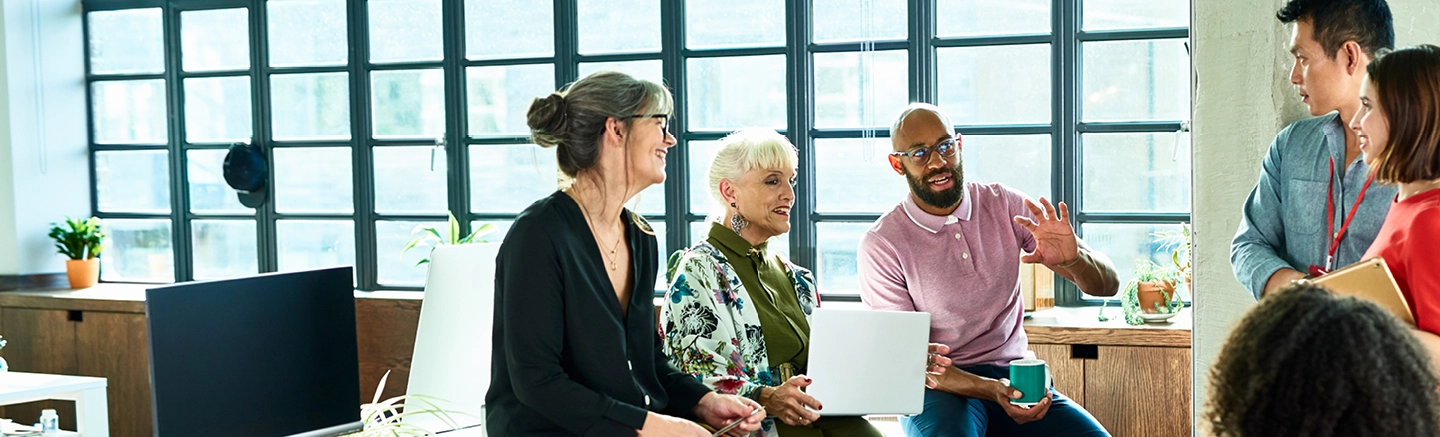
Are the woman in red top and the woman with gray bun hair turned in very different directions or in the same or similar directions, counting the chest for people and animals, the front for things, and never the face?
very different directions

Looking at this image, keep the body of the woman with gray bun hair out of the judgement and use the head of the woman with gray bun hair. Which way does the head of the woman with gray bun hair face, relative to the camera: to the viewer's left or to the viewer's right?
to the viewer's right

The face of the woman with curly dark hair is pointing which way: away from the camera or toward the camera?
away from the camera

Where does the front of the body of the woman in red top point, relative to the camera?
to the viewer's left

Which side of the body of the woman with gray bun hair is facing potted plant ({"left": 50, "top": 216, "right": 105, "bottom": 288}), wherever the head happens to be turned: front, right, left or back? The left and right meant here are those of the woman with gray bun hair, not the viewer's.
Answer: back

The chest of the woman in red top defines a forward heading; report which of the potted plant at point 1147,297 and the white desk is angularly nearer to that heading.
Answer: the white desk

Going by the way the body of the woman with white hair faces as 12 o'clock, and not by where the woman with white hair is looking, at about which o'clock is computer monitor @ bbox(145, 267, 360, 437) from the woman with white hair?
The computer monitor is roughly at 4 o'clock from the woman with white hair.

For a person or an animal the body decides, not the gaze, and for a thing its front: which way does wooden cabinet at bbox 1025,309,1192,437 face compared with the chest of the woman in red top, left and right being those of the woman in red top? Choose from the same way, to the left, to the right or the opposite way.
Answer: to the left

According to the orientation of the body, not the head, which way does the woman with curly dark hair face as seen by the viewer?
away from the camera
